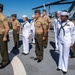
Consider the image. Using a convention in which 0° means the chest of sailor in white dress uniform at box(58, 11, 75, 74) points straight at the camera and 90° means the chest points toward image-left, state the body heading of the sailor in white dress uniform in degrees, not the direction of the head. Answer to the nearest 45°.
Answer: approximately 45°
